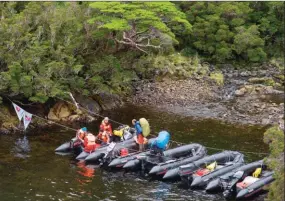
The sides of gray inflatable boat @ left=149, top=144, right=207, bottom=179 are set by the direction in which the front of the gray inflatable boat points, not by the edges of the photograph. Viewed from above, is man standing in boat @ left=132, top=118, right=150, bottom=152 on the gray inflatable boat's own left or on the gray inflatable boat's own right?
on the gray inflatable boat's own left

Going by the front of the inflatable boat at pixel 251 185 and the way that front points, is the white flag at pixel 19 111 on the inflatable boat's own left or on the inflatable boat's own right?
on the inflatable boat's own left
